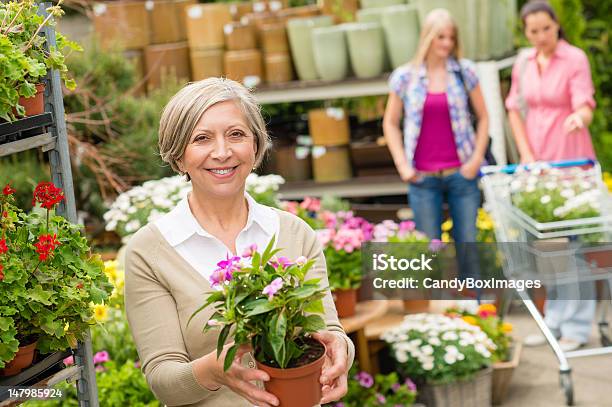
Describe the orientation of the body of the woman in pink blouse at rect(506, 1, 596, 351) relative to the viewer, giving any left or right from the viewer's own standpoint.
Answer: facing the viewer and to the left of the viewer

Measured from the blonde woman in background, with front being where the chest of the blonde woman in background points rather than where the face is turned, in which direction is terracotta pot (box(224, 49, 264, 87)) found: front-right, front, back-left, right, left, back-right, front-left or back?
back-right

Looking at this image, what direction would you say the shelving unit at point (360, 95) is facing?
toward the camera

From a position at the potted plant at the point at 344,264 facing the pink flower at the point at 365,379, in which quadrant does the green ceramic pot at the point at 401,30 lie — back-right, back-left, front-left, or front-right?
back-left

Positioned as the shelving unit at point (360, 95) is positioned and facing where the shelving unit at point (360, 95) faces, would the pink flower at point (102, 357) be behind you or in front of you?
in front

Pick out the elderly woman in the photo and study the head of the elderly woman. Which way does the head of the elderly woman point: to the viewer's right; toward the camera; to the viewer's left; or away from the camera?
toward the camera

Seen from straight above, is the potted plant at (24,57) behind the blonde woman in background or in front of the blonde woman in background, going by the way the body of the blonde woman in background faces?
in front

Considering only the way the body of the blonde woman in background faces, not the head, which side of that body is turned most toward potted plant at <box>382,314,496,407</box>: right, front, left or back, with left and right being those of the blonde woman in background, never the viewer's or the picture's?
front

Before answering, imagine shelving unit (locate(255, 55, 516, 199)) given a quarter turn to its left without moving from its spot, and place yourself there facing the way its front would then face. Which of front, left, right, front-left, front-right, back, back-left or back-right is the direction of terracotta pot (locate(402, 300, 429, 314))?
right

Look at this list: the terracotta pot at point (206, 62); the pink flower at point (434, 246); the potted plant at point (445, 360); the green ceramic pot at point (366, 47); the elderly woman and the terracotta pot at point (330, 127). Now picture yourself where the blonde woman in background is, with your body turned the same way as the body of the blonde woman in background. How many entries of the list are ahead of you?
3

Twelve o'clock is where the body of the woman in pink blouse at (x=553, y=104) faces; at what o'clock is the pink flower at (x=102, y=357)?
The pink flower is roughly at 12 o'clock from the woman in pink blouse.

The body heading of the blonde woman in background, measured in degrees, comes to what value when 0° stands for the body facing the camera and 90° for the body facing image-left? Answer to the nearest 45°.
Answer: approximately 0°

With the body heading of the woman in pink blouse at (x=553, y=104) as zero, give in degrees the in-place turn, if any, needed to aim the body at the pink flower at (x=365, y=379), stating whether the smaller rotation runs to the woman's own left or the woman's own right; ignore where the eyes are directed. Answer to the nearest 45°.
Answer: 0° — they already face it

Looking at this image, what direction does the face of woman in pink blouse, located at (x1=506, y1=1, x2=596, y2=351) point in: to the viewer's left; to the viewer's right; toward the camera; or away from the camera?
toward the camera

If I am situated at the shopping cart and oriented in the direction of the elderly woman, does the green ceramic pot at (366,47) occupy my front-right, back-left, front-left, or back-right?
back-right

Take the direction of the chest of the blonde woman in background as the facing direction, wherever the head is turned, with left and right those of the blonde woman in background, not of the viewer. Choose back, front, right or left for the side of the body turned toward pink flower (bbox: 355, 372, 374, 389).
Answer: front

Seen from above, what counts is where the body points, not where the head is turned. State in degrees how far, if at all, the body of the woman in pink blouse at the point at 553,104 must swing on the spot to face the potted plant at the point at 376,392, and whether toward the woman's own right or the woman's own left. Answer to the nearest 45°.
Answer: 0° — they already face it
